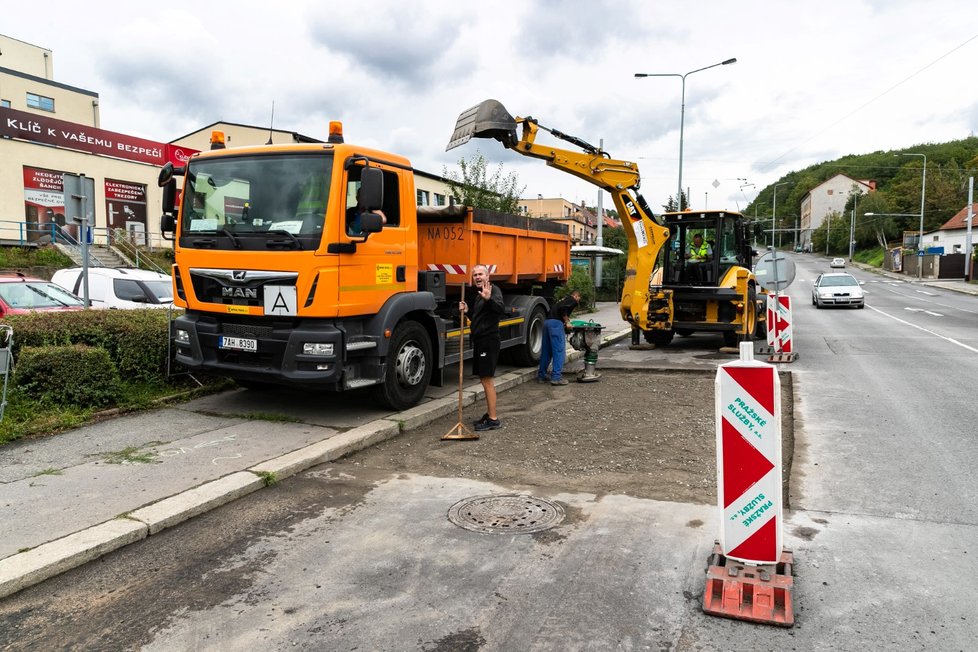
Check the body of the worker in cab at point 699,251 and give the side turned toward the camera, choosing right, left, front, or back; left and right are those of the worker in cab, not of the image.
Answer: front

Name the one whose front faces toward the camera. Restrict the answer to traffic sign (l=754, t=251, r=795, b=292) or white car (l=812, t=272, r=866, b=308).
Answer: the white car

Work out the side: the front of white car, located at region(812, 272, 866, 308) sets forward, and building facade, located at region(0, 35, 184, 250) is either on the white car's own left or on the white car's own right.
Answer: on the white car's own right

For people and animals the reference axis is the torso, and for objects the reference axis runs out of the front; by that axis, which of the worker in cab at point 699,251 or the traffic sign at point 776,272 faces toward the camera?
the worker in cab

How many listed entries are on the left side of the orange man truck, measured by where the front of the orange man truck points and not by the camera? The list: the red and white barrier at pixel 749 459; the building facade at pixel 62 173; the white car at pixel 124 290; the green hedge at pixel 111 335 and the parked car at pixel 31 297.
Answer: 1

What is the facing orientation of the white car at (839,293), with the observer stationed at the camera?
facing the viewer

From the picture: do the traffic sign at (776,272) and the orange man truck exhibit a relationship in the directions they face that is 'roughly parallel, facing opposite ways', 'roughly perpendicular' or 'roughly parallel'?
roughly parallel, facing opposite ways

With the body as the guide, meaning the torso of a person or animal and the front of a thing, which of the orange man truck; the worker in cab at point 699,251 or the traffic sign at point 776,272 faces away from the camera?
the traffic sign

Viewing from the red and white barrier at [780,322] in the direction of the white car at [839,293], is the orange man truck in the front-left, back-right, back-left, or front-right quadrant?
back-left

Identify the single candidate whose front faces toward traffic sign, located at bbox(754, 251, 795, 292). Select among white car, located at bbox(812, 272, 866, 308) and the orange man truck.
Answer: the white car

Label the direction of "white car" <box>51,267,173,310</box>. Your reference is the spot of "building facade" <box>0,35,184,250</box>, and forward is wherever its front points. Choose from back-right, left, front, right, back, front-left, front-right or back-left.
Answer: front-right

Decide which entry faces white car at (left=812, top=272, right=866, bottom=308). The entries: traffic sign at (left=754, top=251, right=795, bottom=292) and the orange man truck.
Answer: the traffic sign

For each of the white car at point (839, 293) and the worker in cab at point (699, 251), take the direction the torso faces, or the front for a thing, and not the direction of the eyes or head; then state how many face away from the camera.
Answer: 0

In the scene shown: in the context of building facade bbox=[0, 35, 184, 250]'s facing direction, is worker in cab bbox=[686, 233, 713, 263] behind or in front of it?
in front

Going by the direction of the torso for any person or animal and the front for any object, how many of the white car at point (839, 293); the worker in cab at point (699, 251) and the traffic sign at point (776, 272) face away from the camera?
1
